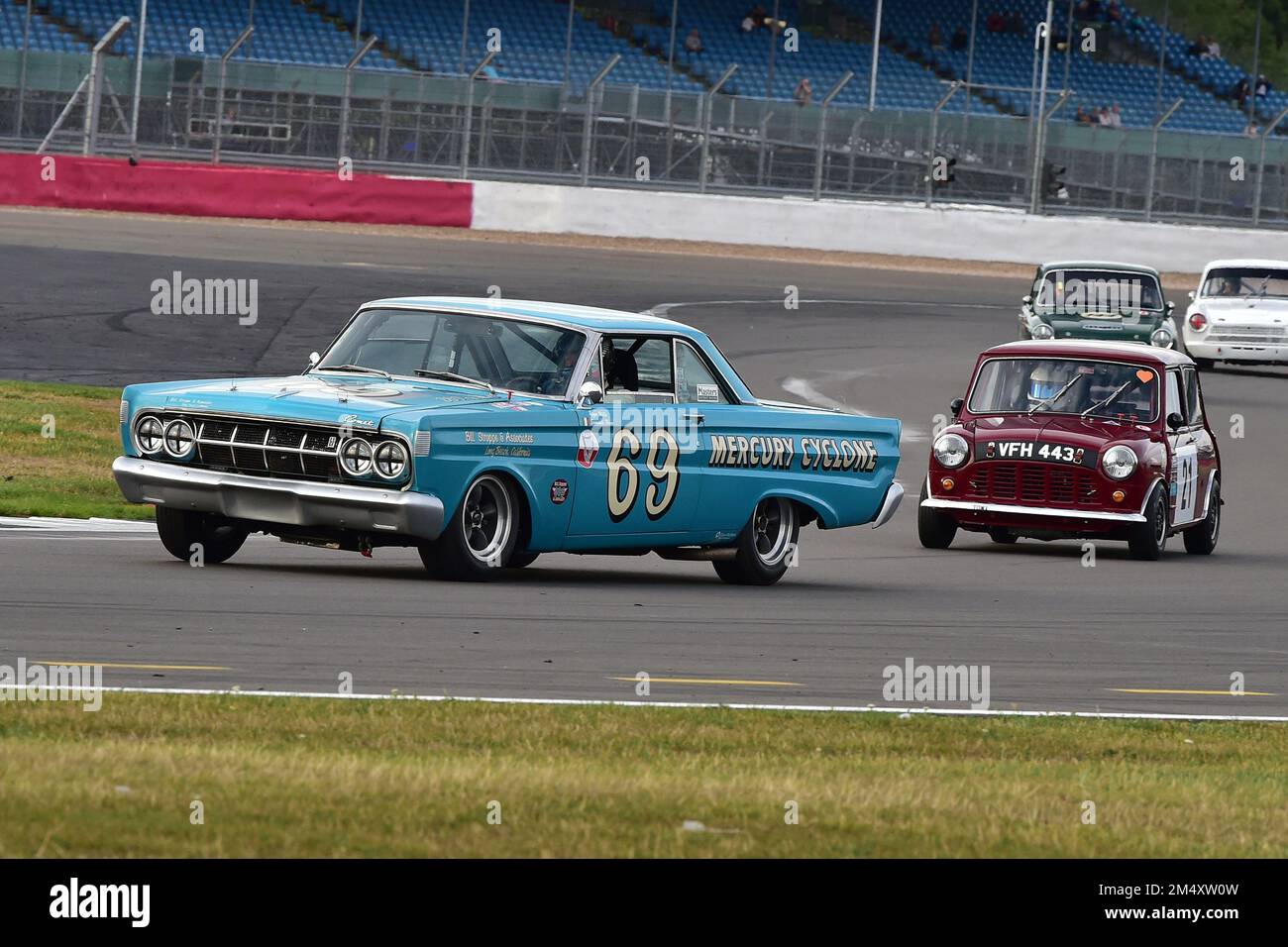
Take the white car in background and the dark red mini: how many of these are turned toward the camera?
2

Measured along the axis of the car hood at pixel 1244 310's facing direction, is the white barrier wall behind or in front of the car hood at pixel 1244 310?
behind

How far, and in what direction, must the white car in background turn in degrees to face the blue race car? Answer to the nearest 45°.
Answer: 0° — it already faces it

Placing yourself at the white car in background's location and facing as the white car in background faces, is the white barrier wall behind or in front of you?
behind

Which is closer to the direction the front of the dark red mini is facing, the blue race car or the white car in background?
the blue race car

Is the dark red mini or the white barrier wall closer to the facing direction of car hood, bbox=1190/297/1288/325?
the dark red mini

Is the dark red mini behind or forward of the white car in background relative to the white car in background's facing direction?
forward

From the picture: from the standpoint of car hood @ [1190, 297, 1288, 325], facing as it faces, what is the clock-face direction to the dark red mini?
The dark red mini is roughly at 12 o'clock from the car hood.

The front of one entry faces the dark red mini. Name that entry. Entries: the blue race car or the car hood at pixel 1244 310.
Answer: the car hood

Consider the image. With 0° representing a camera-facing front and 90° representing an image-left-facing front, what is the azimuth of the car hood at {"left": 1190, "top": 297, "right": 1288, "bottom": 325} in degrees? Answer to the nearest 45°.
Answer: approximately 0°
